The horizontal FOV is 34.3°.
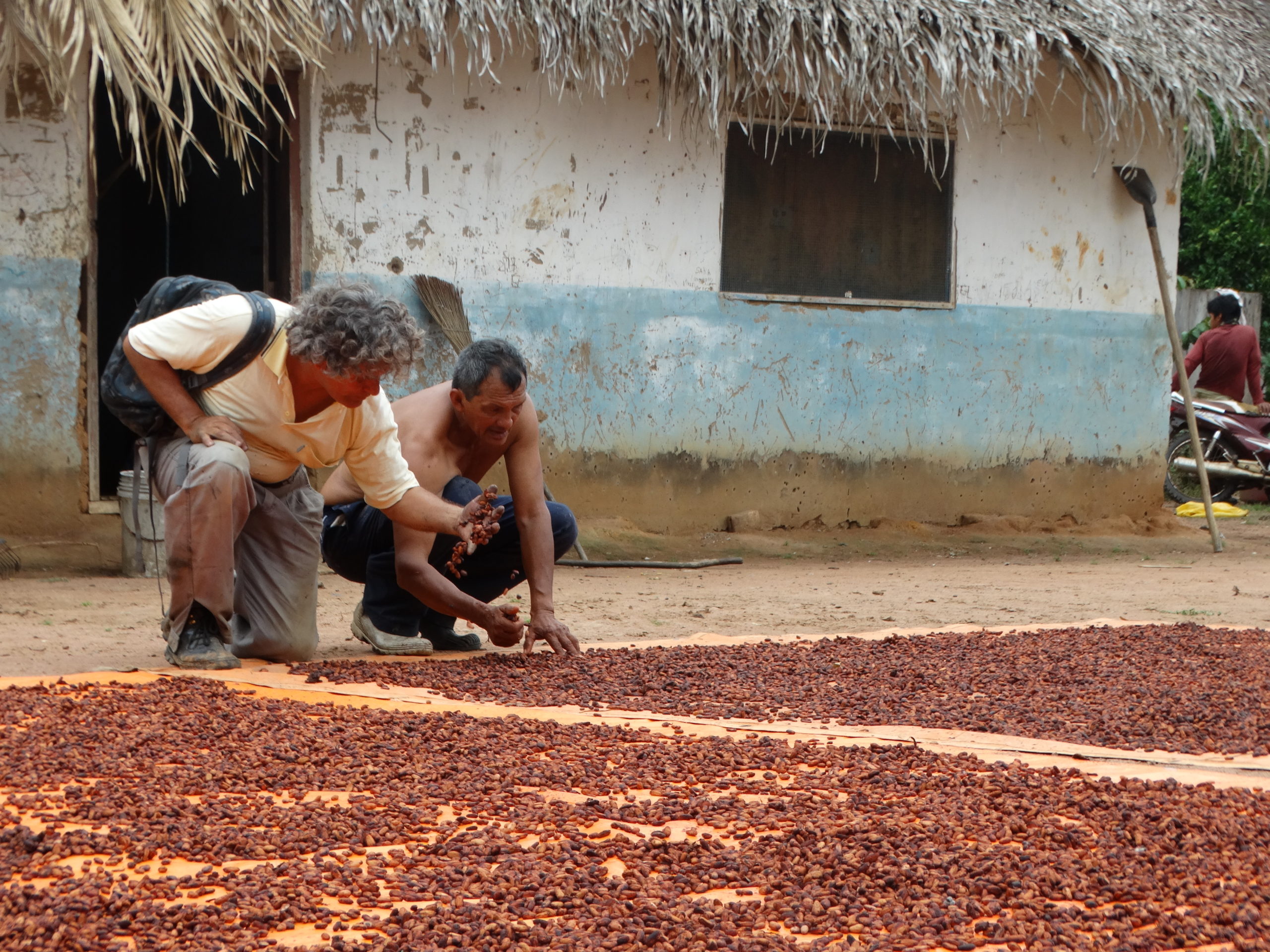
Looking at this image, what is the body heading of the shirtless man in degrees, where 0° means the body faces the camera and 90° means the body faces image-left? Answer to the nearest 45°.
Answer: approximately 315°

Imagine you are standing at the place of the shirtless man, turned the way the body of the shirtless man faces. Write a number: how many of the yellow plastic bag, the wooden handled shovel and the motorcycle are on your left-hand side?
3

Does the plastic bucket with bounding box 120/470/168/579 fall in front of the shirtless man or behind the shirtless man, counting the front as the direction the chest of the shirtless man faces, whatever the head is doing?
behind

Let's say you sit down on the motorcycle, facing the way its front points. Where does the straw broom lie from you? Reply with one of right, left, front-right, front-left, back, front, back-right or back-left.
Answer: back-right

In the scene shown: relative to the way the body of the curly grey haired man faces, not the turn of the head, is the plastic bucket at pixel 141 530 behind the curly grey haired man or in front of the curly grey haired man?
behind

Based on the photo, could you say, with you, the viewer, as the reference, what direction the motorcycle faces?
facing to the right of the viewer

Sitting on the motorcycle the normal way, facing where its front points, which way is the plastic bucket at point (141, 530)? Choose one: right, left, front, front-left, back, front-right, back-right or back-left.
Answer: back-right
